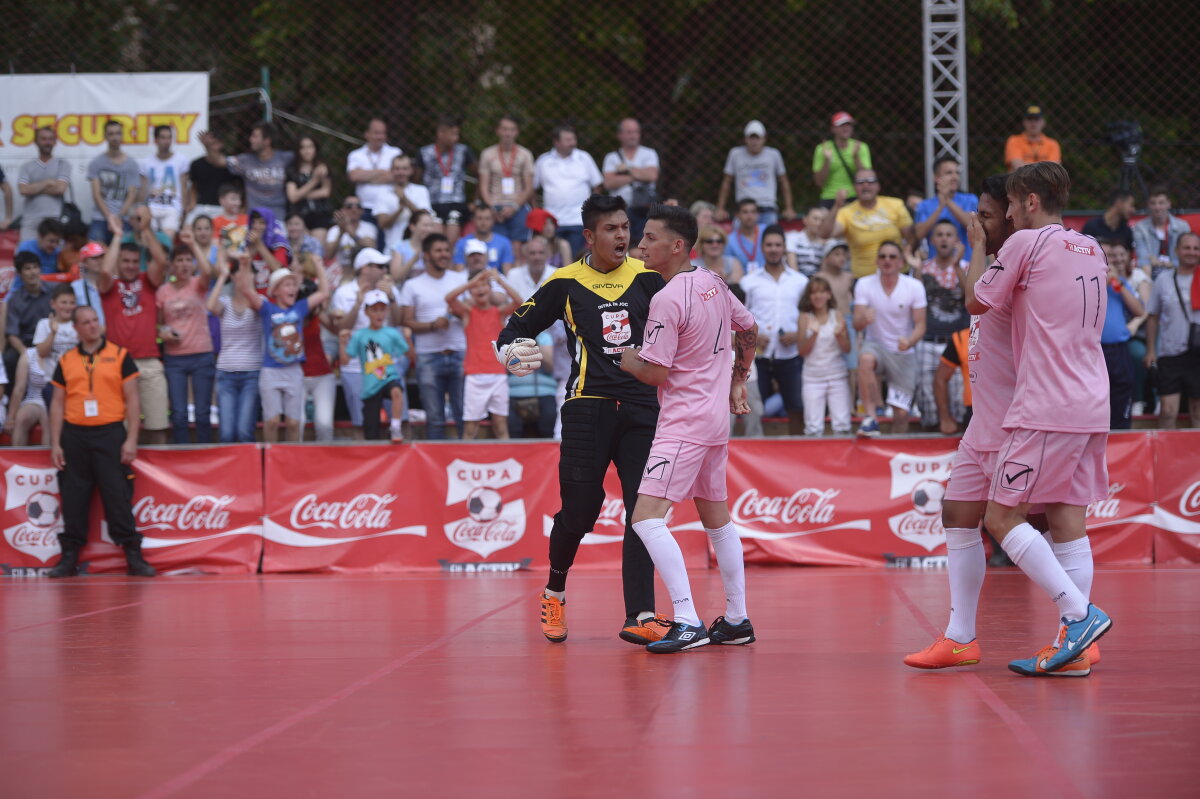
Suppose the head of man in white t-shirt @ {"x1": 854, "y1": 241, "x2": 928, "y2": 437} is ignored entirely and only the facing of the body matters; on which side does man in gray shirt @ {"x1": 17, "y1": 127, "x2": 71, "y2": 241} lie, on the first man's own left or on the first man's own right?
on the first man's own right

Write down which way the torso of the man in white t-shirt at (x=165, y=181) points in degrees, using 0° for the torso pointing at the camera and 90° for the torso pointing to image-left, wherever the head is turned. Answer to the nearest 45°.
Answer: approximately 0°

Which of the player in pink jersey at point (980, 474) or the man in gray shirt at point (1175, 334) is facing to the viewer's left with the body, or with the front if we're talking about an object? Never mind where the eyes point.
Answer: the player in pink jersey

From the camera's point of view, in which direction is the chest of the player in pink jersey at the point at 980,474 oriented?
to the viewer's left

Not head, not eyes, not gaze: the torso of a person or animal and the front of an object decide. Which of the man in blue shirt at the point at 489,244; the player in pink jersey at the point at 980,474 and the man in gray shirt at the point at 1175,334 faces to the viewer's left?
the player in pink jersey
